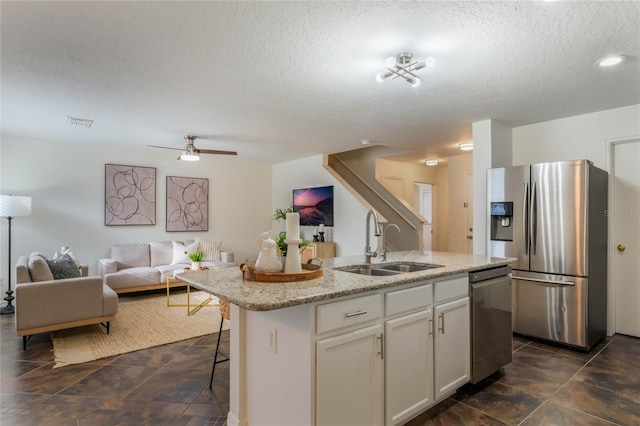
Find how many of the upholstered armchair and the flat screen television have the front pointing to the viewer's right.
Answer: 1

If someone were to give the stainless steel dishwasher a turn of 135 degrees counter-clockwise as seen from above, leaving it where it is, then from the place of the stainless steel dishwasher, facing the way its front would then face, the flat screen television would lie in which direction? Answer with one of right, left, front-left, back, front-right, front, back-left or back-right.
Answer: front-left

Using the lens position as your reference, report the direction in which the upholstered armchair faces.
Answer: facing to the right of the viewer

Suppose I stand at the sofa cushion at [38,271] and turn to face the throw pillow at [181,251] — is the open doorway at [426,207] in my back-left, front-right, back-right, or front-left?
front-right

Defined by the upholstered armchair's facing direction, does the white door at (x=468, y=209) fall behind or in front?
in front

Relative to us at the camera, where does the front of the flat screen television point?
facing the viewer and to the left of the viewer

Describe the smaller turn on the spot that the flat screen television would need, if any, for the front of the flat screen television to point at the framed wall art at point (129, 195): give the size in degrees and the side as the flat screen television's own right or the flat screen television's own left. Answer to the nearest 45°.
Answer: approximately 45° to the flat screen television's own right

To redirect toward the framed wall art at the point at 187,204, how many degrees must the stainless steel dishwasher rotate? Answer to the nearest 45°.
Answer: approximately 135° to its right

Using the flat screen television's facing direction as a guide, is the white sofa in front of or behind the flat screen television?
in front

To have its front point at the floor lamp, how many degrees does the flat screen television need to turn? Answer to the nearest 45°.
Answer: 0° — it already faces it

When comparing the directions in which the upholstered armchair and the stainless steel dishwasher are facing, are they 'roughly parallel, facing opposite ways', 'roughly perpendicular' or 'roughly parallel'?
roughly perpendicular

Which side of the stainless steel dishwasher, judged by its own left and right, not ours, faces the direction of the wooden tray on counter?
right
